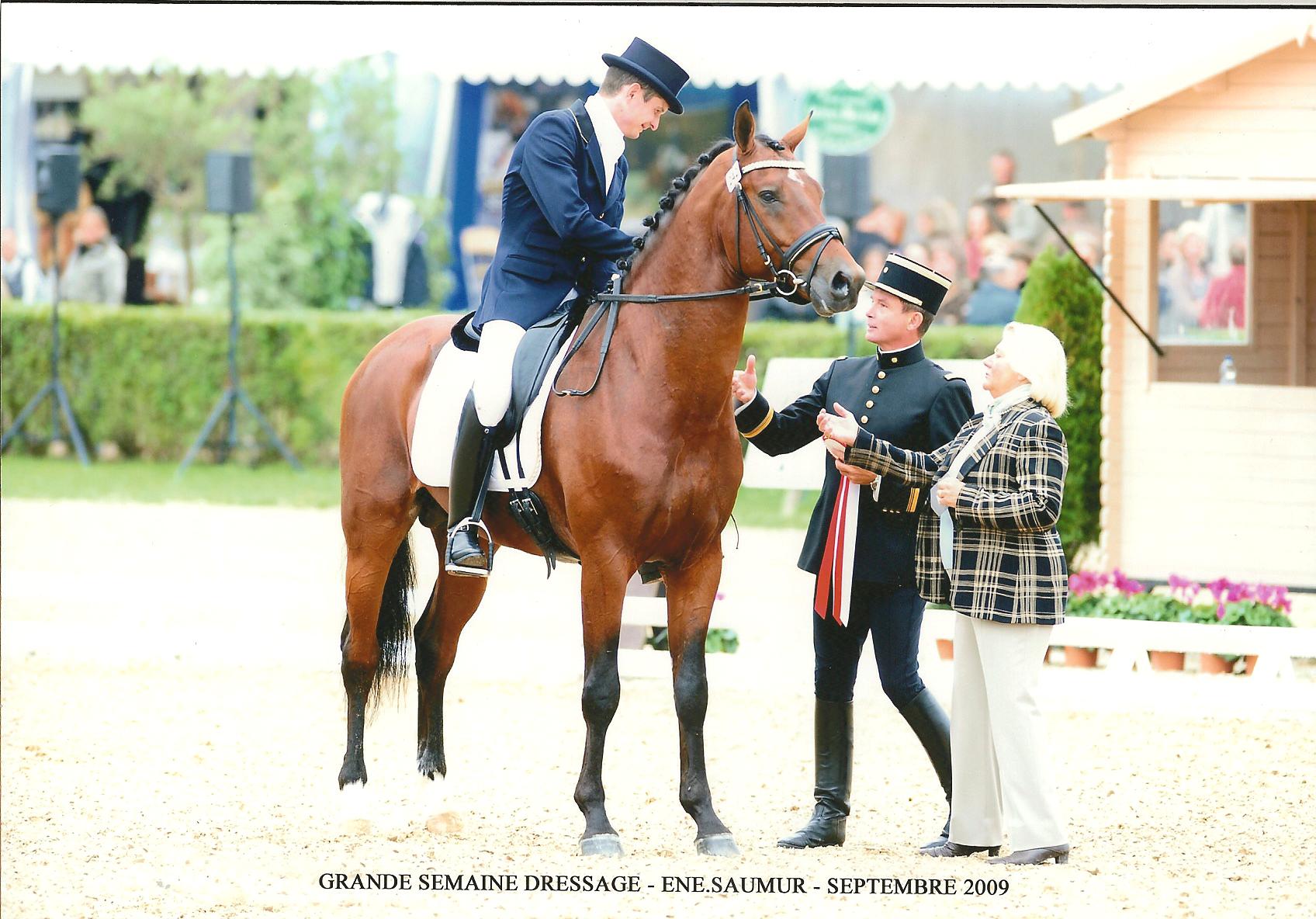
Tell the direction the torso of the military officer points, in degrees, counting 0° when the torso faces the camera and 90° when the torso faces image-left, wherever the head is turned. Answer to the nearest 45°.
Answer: approximately 45°

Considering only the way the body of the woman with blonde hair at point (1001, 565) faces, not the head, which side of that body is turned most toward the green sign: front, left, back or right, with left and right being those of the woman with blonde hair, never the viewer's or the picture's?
right

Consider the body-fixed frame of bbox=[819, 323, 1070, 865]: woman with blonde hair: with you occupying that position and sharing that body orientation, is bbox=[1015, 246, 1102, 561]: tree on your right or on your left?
on your right

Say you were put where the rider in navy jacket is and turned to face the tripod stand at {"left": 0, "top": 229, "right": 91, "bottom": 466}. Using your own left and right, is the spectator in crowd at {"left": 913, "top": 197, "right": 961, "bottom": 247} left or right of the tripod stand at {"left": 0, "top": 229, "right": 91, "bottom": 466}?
right

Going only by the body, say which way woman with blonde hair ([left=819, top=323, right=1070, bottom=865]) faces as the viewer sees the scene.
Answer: to the viewer's left

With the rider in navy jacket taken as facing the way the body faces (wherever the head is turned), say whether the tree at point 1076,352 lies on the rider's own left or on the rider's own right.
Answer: on the rider's own left

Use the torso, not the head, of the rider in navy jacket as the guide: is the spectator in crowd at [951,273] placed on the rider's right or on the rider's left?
on the rider's left

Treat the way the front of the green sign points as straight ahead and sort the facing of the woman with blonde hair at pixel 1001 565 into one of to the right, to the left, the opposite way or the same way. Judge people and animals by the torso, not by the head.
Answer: to the right

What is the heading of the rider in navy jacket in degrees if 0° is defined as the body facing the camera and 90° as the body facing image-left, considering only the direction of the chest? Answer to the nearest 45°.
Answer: approximately 315°

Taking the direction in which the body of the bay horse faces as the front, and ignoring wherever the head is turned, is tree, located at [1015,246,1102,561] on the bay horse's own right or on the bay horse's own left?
on the bay horse's own left

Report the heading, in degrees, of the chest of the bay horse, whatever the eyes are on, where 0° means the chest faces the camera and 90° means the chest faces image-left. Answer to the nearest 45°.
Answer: approximately 315°
